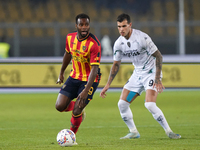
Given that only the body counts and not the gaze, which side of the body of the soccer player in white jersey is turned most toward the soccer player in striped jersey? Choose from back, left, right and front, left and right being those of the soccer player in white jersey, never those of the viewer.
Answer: front

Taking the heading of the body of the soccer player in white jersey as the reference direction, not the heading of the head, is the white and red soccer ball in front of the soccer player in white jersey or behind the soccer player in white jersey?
in front
